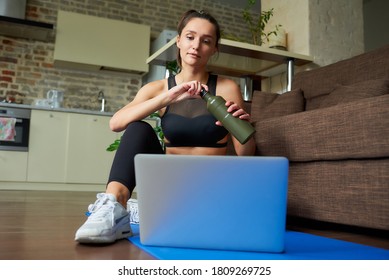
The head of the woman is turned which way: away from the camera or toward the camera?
toward the camera

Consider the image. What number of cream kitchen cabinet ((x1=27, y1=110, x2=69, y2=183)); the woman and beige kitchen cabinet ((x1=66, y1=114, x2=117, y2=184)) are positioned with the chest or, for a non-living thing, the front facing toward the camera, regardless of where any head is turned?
3

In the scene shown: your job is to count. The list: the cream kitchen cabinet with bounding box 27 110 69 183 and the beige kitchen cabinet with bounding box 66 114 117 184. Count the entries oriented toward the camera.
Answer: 2

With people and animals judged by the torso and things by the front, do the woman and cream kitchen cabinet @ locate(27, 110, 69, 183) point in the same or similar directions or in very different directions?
same or similar directions

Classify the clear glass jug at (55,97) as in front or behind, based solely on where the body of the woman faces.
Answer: behind

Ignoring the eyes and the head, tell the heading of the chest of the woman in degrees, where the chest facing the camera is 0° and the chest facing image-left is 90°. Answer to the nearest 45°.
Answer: approximately 0°

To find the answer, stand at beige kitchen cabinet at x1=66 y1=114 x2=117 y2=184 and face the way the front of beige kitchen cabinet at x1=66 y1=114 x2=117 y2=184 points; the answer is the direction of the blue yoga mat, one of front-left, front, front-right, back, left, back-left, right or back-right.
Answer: front

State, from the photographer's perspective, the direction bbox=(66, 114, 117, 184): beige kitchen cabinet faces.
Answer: facing the viewer

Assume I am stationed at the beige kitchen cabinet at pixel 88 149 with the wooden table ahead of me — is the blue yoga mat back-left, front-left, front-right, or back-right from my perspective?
front-right

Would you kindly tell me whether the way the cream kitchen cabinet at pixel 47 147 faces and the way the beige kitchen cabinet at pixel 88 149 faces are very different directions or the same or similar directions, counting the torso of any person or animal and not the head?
same or similar directions
